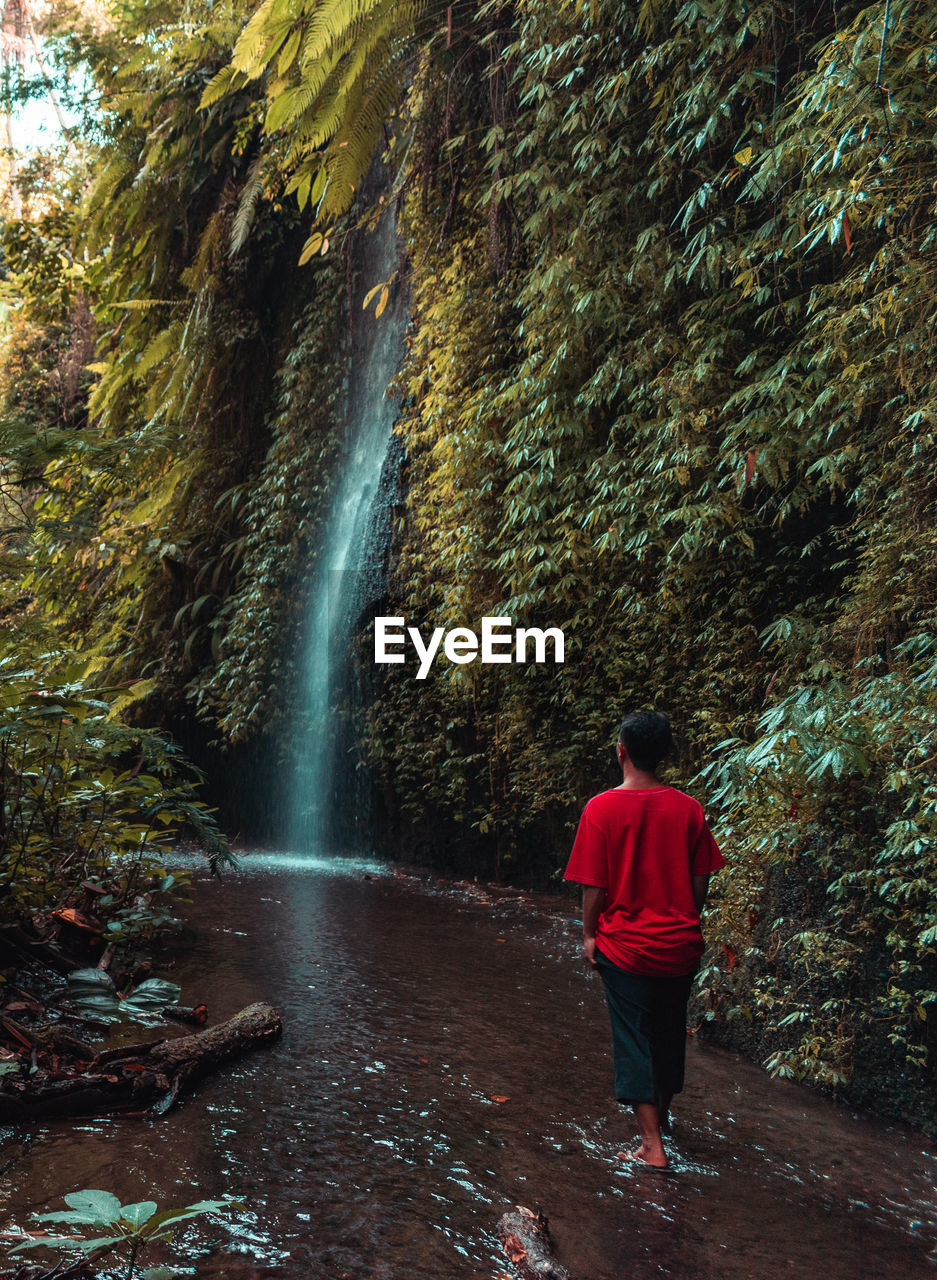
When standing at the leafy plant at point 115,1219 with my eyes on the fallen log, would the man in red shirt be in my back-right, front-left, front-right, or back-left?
front-right

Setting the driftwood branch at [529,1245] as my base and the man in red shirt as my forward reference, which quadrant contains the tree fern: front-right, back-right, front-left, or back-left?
front-left

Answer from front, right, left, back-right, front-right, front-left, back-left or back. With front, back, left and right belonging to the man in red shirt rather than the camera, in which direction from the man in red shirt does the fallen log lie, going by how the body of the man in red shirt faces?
front-left

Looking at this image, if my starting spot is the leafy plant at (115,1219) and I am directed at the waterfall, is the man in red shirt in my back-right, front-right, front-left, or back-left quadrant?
front-right

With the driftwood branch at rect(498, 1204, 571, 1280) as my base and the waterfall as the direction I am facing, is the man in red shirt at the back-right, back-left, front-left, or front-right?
front-right

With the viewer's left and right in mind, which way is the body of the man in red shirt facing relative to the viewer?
facing away from the viewer and to the left of the viewer

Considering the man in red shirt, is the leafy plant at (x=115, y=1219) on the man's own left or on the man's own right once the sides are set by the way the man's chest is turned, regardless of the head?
on the man's own left

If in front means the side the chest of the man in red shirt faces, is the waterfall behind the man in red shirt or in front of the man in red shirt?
in front

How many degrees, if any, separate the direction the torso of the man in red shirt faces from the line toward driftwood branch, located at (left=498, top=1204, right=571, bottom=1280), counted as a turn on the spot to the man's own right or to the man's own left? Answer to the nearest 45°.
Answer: approximately 135° to the man's own left

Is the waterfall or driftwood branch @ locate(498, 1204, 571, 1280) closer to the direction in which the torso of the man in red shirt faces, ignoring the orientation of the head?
the waterfall
